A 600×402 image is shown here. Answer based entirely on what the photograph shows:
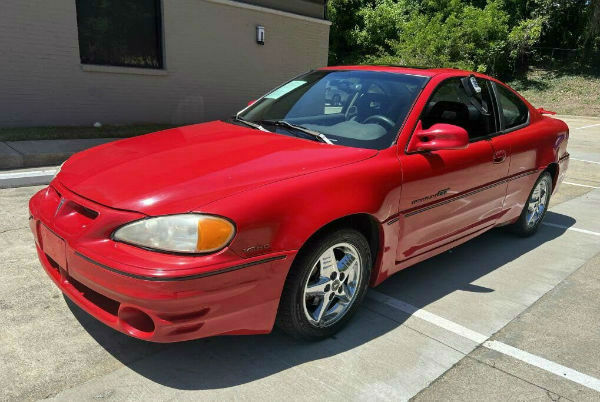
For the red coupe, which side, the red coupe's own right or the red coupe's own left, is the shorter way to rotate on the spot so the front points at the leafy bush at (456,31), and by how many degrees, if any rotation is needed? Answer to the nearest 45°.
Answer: approximately 135° to the red coupe's own right

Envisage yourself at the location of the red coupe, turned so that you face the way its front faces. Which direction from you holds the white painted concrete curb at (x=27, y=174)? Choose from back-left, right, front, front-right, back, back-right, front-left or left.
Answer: right

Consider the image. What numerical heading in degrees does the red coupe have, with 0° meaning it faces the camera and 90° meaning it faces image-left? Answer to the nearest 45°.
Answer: approximately 45°
